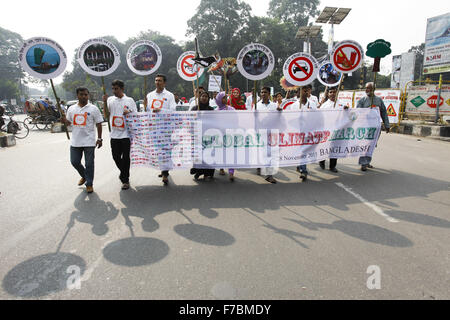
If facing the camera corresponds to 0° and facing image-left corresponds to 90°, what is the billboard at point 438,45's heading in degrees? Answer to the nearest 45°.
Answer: approximately 45°

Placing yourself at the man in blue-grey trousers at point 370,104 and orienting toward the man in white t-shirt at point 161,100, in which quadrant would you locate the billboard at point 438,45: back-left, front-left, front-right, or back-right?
back-right

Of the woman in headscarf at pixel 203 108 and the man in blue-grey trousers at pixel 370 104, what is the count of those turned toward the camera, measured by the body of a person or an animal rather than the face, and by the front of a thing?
2

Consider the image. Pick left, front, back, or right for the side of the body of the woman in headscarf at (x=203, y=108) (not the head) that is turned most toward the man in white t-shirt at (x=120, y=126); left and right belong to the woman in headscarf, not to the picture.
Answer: right

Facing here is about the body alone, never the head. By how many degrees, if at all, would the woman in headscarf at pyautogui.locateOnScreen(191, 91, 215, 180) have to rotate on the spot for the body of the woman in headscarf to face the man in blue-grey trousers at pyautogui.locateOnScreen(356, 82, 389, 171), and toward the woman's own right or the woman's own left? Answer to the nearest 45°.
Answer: approximately 90° to the woman's own left

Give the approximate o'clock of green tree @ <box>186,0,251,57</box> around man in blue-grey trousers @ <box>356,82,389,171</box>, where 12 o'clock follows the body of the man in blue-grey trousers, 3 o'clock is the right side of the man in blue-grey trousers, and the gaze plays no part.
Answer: The green tree is roughly at 5 o'clock from the man in blue-grey trousers.

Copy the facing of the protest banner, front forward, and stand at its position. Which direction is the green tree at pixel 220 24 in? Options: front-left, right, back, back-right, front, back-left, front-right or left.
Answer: back

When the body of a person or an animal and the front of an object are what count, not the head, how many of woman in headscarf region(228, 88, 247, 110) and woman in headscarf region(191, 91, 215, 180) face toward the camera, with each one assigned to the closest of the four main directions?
2

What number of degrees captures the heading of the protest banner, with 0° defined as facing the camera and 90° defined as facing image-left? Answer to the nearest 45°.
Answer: approximately 0°

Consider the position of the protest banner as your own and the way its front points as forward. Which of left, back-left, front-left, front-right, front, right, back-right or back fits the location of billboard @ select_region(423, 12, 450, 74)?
back-left

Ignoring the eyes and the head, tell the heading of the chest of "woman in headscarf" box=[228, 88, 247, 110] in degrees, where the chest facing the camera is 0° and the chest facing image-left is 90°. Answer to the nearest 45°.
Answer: approximately 0°
